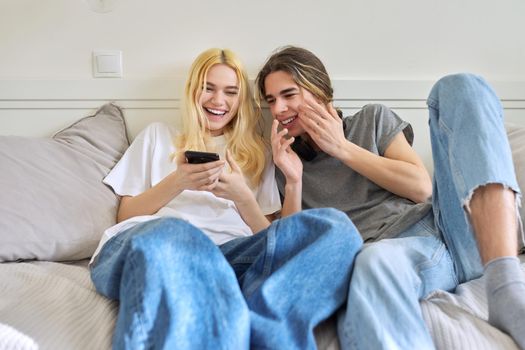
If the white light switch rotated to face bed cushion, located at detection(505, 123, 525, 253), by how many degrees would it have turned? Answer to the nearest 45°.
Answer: approximately 45° to its left

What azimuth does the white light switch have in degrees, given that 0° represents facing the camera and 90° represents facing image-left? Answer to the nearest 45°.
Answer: approximately 0°

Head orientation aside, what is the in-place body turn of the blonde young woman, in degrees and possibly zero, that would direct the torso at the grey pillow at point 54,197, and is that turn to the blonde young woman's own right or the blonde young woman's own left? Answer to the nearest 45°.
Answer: approximately 135° to the blonde young woman's own right

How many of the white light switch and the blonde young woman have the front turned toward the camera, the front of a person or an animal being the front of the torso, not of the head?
2
